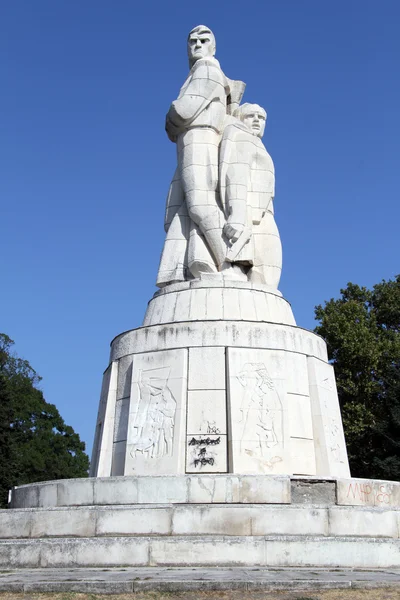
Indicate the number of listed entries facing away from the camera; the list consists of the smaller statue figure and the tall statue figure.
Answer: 0

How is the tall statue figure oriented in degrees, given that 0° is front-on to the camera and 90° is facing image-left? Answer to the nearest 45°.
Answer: approximately 45°

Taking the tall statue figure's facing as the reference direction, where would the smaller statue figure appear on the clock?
The smaller statue figure is roughly at 7 o'clock from the tall statue figure.

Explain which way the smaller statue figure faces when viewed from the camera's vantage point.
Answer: facing the viewer and to the right of the viewer

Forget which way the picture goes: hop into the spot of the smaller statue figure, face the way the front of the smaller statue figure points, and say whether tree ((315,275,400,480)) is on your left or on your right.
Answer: on your left
